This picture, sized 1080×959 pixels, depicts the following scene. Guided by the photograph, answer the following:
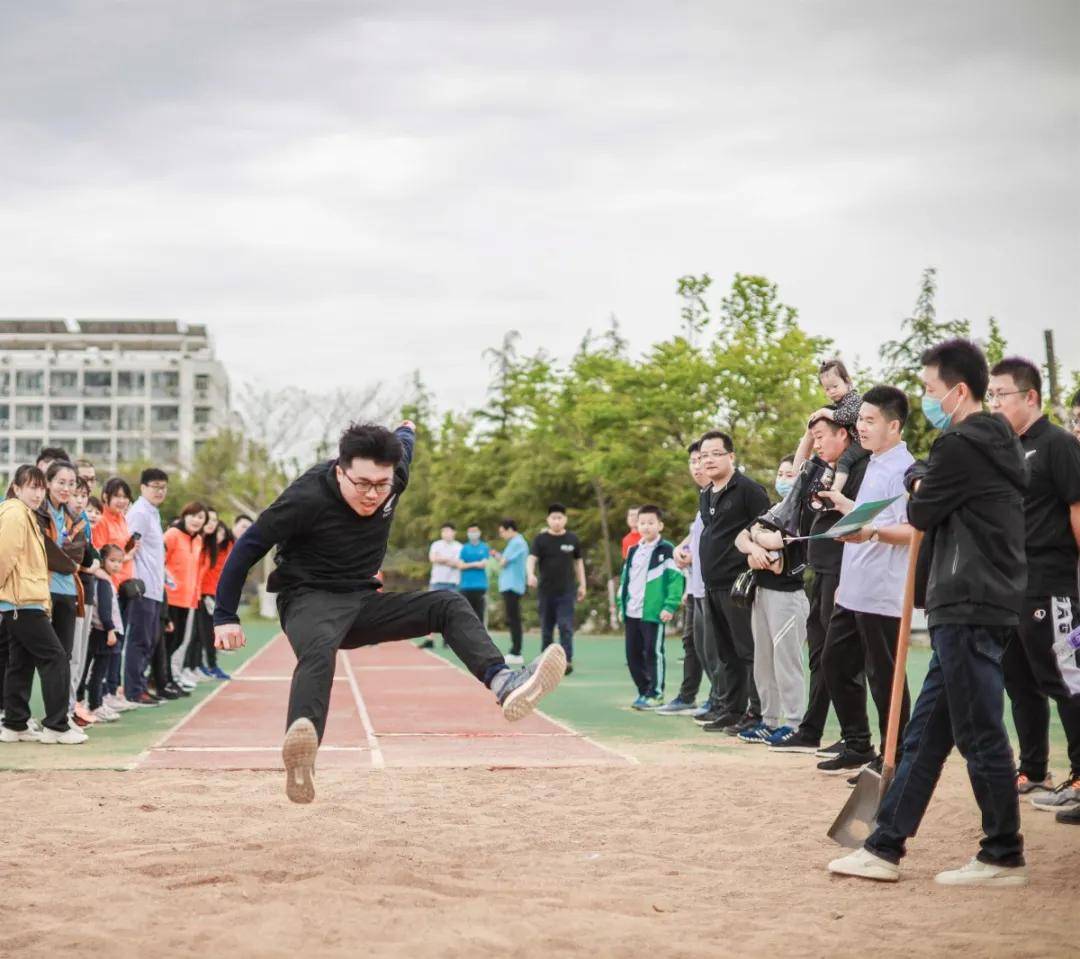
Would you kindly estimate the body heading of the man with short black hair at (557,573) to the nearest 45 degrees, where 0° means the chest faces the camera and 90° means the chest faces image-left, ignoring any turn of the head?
approximately 0°

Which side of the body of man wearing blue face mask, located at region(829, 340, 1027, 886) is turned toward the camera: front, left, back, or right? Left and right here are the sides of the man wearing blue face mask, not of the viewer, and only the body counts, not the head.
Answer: left

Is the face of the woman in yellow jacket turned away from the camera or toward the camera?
toward the camera

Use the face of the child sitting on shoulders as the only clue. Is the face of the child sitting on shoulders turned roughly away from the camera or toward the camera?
toward the camera

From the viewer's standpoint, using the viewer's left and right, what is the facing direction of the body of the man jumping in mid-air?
facing the viewer and to the right of the viewer

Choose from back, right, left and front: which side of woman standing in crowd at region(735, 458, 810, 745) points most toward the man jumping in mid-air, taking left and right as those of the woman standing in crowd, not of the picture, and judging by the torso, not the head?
front

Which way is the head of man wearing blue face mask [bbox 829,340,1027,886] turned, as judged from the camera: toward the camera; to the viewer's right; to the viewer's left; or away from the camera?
to the viewer's left

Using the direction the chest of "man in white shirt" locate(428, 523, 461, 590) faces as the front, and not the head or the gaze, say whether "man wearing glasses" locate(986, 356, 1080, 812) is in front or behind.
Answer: in front

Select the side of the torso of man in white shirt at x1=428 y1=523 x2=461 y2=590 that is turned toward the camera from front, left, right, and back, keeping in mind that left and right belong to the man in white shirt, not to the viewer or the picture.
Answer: front
